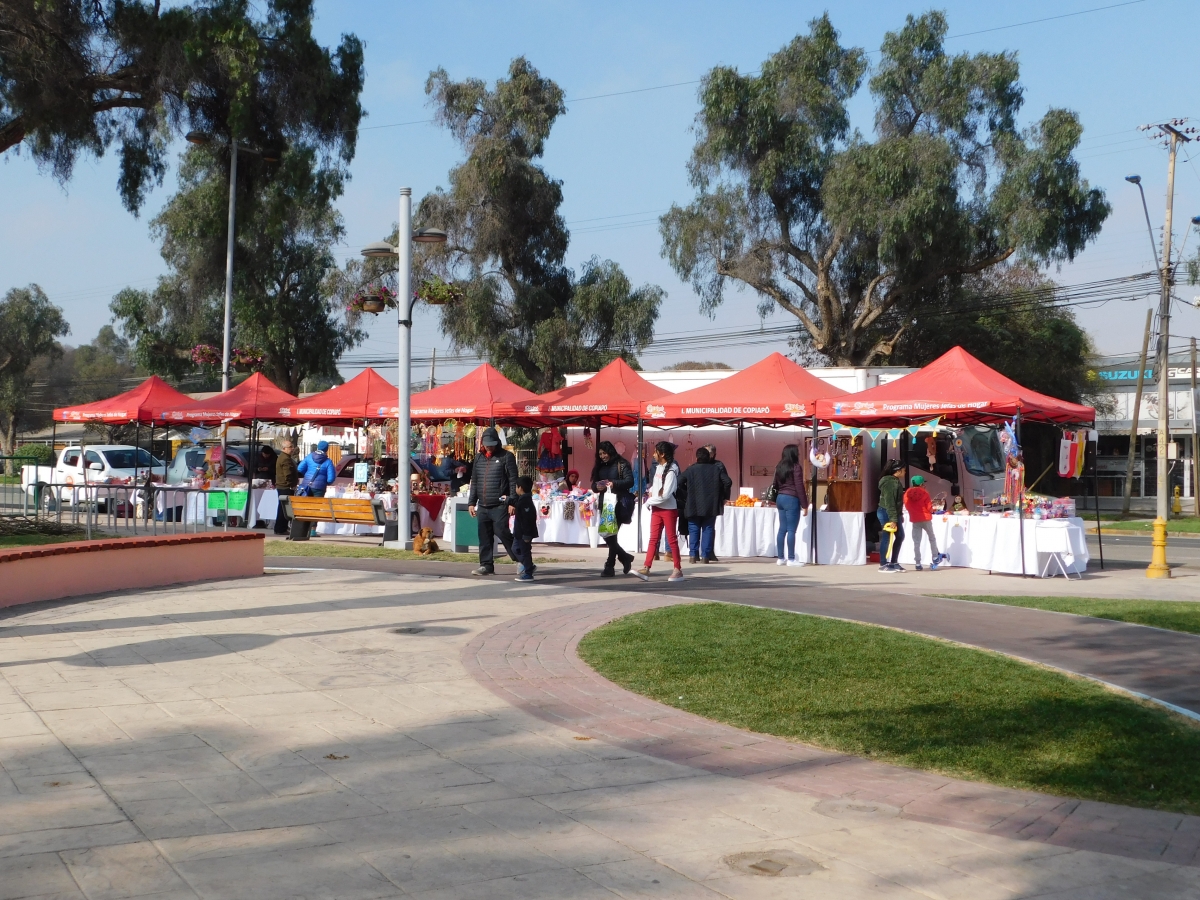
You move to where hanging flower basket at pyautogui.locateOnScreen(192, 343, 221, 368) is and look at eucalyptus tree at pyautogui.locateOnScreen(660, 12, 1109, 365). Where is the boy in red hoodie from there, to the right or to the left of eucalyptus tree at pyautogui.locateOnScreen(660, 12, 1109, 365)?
right

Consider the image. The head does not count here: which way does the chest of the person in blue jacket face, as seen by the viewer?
away from the camera

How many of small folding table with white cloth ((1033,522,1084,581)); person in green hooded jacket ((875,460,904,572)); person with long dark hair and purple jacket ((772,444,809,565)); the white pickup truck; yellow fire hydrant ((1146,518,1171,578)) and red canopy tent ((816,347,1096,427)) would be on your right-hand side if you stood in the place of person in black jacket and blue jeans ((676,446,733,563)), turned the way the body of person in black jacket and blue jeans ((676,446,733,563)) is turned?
5

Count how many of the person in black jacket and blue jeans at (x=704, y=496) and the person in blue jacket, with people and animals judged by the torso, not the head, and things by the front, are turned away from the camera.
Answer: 2

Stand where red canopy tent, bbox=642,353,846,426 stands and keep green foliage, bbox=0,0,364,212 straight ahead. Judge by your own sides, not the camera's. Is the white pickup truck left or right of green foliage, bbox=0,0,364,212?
right

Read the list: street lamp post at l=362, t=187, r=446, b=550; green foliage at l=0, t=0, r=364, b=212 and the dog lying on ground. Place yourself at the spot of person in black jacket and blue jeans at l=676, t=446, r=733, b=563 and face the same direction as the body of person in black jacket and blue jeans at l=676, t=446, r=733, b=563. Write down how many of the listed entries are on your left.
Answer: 3

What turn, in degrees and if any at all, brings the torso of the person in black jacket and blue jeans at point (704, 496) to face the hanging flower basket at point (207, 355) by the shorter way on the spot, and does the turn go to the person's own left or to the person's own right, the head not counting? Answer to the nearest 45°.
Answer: approximately 45° to the person's own left

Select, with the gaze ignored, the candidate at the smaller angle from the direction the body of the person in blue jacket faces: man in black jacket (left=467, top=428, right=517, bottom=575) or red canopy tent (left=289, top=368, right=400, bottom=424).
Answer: the red canopy tent

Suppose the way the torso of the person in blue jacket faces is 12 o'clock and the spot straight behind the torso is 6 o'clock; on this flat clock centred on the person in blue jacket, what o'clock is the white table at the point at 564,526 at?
The white table is roughly at 4 o'clock from the person in blue jacket.

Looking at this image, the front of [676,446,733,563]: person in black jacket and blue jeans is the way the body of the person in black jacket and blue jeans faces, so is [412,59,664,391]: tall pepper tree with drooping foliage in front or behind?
in front

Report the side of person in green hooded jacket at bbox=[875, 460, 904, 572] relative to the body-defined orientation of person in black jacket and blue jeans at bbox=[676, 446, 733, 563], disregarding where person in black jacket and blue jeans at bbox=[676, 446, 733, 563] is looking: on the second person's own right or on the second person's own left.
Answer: on the second person's own right

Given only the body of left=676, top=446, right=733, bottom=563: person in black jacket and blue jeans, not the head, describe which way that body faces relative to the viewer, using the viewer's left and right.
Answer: facing away from the viewer

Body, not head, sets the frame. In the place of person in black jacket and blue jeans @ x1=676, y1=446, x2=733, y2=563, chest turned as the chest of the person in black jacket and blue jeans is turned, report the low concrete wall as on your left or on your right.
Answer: on your left
